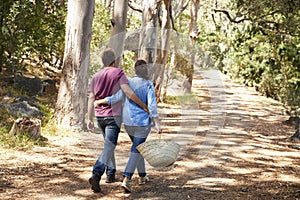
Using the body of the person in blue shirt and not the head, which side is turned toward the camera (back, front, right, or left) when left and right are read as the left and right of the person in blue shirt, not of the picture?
back
